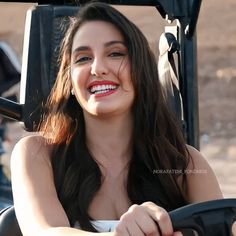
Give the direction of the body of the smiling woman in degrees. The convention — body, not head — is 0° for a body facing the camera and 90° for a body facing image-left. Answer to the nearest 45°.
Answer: approximately 0°
